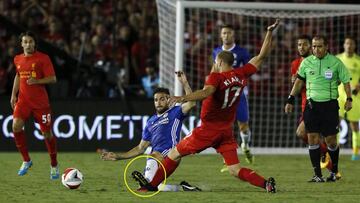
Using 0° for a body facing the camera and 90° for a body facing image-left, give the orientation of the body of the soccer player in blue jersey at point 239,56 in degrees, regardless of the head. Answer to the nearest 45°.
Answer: approximately 0°

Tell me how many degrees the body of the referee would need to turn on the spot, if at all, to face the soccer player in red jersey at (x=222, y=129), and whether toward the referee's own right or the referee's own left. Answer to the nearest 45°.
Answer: approximately 45° to the referee's own right

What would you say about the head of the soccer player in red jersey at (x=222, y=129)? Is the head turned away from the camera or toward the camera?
away from the camera

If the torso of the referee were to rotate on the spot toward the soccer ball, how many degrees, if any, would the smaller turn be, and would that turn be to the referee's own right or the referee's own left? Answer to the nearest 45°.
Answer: approximately 45° to the referee's own right

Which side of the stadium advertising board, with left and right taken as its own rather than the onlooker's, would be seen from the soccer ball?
front

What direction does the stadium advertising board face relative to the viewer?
toward the camera

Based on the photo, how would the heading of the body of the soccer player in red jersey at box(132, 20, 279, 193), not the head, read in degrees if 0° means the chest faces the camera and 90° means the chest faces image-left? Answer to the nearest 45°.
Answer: approximately 135°

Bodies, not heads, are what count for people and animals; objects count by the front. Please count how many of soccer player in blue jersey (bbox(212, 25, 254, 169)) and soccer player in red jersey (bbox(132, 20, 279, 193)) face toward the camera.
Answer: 1

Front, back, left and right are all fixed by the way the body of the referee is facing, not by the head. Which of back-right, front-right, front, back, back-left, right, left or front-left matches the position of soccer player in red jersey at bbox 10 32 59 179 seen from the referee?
right

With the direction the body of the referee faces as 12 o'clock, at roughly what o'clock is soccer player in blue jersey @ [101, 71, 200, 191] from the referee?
The soccer player in blue jersey is roughly at 2 o'clock from the referee.

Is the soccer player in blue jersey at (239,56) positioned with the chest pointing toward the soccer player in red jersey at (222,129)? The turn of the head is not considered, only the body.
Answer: yes
